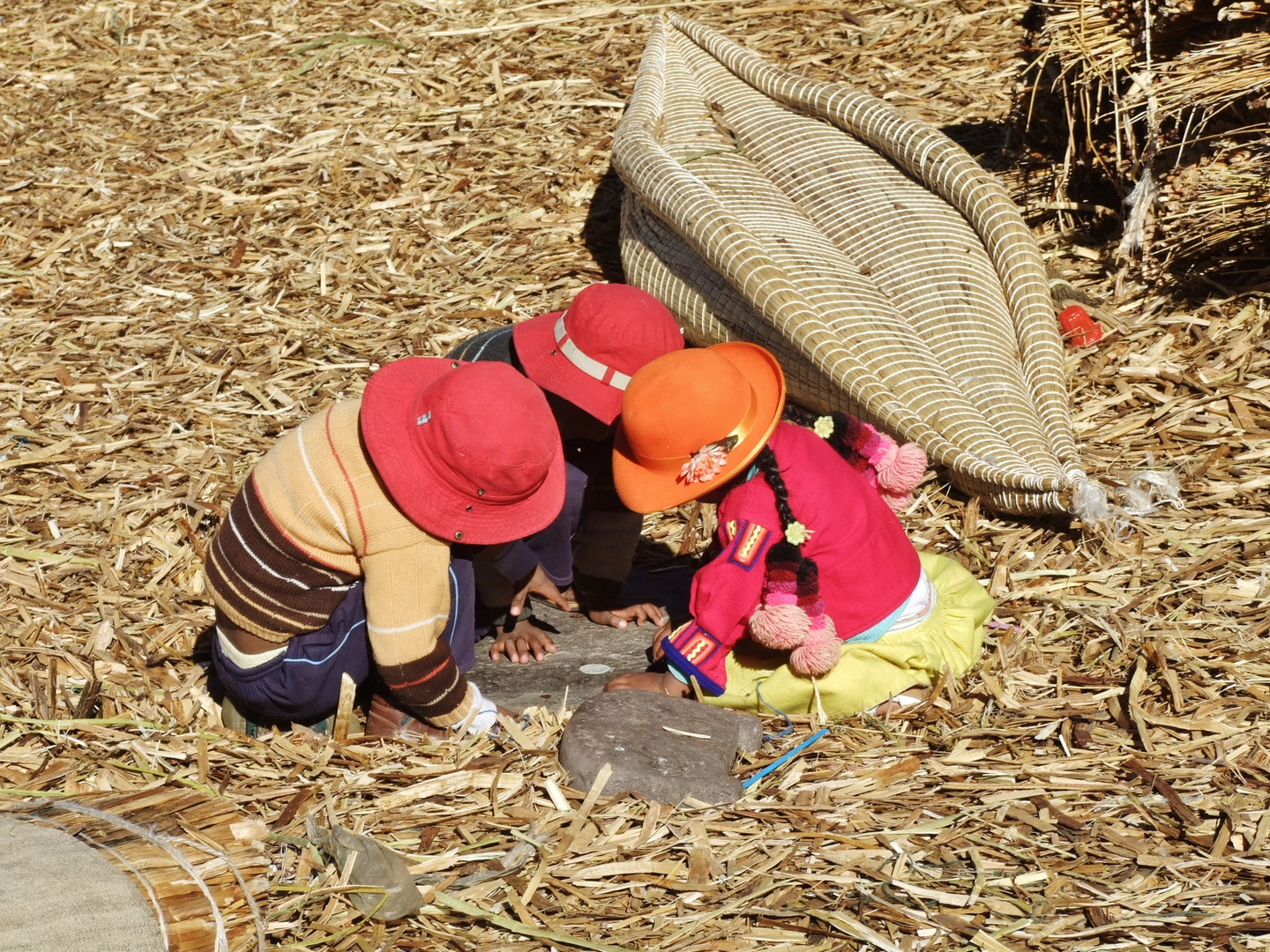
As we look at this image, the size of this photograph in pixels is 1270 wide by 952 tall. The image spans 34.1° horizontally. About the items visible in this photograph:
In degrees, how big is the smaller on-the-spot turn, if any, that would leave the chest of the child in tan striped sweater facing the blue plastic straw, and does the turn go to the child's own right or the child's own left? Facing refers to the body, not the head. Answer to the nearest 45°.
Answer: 0° — they already face it

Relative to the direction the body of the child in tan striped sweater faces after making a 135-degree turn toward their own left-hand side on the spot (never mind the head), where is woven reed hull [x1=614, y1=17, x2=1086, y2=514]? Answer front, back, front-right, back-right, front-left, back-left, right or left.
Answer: right

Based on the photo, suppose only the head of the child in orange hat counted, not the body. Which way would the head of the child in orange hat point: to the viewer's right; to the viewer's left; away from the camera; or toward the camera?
to the viewer's left

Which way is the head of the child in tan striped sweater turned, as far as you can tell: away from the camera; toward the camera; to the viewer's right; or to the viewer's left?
to the viewer's right

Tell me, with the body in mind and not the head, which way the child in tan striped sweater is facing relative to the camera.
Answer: to the viewer's right
